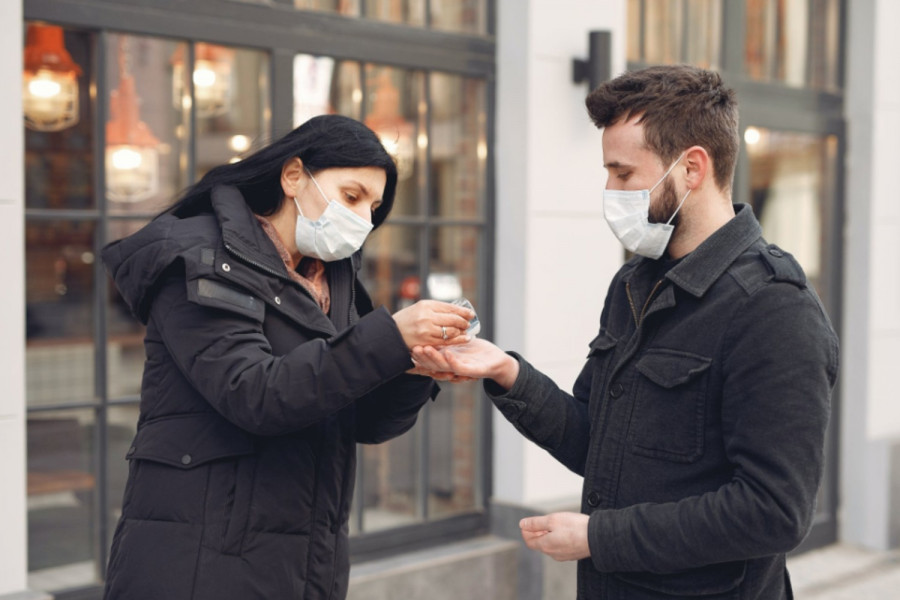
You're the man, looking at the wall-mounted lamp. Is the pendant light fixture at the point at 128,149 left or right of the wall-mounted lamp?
left

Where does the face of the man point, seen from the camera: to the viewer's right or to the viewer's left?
to the viewer's left

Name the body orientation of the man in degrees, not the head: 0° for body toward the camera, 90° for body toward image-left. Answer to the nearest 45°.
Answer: approximately 45°

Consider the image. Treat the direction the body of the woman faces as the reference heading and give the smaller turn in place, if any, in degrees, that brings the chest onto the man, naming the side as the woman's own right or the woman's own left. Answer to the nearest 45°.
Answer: approximately 45° to the woman's own left

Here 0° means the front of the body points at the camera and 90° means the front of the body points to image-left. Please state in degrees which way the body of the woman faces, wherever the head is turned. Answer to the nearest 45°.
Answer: approximately 315°

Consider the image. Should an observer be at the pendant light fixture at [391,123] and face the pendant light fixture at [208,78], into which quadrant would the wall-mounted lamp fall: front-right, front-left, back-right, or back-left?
back-left

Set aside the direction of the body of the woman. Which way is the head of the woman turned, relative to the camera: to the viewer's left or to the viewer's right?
to the viewer's right

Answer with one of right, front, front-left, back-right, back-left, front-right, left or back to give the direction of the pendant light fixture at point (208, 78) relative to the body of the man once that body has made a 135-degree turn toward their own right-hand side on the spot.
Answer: front-left

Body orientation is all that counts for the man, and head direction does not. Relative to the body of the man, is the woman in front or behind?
in front

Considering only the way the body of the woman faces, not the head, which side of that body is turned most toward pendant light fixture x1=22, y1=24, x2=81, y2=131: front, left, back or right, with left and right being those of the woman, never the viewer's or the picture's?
back

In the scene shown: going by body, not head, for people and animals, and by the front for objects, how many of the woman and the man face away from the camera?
0

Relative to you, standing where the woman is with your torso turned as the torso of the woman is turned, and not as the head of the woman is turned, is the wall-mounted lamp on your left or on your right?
on your left
